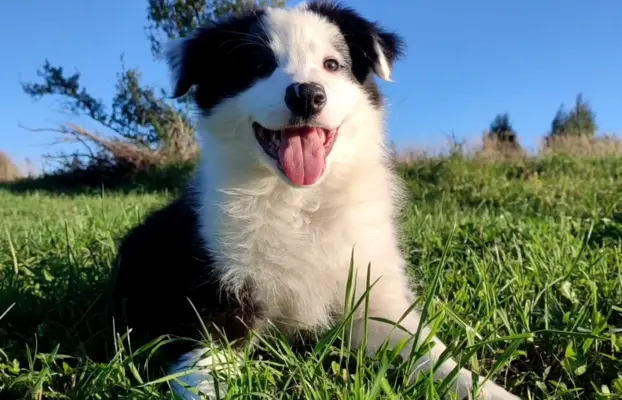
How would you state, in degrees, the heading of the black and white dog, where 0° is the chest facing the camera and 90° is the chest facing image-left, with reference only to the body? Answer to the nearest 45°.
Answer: approximately 315°

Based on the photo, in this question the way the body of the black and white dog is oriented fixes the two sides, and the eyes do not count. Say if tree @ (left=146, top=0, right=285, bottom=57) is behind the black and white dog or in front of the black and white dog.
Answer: behind
